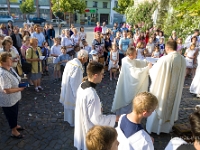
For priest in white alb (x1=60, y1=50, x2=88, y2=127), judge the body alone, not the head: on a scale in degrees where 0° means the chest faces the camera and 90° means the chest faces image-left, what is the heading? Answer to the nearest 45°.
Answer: approximately 270°

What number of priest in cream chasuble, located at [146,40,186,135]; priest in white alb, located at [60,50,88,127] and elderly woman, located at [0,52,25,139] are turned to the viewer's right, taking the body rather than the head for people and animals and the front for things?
2

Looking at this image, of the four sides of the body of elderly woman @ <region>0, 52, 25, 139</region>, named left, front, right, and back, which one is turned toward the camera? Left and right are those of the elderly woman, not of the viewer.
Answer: right

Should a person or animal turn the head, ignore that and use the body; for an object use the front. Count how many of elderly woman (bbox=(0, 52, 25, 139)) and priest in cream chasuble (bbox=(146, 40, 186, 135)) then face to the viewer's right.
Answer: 1

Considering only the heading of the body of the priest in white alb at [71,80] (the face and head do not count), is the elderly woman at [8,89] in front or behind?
behind

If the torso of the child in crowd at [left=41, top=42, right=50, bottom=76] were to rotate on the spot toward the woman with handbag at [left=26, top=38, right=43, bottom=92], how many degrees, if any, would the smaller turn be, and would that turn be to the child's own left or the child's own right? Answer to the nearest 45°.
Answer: approximately 45° to the child's own right

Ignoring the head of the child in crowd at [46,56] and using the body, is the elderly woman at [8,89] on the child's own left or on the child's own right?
on the child's own right

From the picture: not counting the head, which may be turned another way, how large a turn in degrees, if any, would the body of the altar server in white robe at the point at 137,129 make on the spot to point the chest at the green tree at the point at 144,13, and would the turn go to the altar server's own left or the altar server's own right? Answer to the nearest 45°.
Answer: approximately 45° to the altar server's own left

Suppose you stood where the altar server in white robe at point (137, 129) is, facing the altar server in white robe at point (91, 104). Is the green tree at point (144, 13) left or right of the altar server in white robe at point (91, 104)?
right

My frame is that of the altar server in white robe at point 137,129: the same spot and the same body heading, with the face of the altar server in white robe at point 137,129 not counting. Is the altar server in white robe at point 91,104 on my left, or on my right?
on my left
